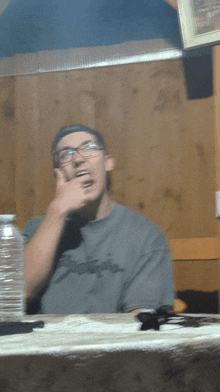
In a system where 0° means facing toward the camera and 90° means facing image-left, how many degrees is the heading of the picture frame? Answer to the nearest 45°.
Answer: approximately 0°

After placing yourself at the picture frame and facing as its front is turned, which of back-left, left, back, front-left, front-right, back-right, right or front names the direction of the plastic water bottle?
front-right

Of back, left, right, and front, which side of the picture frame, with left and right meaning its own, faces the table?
front
